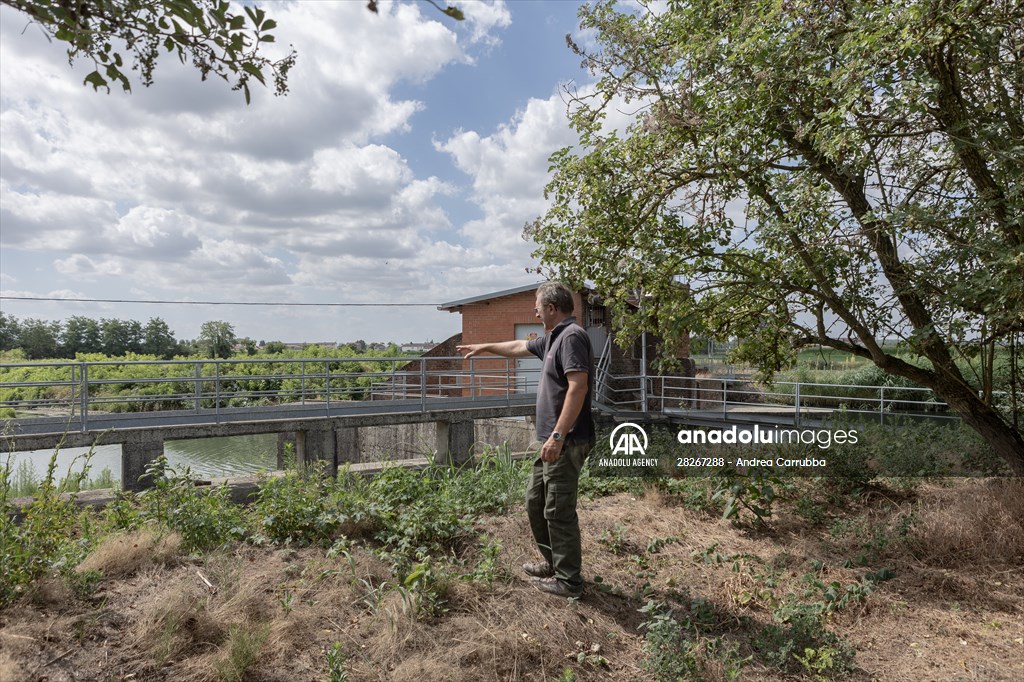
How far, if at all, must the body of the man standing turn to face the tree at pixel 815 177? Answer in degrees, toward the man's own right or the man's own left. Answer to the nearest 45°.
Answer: approximately 135° to the man's own right

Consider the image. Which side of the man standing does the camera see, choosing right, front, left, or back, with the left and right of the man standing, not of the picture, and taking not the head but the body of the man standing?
left

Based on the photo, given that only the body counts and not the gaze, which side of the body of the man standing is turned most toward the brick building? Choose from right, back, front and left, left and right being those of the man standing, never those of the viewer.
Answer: right

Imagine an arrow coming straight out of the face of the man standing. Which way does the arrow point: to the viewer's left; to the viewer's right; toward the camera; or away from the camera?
to the viewer's left

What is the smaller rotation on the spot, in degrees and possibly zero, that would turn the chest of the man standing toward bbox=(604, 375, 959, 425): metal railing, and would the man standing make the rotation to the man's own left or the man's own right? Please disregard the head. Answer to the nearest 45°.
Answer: approximately 135° to the man's own right

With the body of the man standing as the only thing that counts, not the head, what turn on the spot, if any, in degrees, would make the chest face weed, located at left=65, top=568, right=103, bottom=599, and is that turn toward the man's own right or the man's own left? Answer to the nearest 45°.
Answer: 0° — they already face it

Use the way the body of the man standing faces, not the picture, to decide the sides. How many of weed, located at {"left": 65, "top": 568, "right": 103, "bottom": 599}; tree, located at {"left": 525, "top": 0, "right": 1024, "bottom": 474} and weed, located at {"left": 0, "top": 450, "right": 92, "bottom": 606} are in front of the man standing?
2

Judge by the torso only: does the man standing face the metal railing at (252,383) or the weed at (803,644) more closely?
the metal railing

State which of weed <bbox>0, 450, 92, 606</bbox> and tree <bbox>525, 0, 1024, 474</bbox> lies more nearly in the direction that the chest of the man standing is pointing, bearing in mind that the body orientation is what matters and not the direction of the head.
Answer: the weed
